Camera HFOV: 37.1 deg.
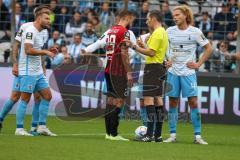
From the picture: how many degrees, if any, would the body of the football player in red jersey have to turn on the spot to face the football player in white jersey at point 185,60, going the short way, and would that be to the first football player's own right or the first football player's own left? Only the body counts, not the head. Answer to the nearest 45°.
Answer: approximately 45° to the first football player's own right

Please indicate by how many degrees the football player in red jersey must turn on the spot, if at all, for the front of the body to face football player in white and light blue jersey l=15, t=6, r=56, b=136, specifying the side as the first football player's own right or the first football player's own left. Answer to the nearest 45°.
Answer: approximately 135° to the first football player's own left

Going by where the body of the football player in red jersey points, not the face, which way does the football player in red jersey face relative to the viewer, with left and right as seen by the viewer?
facing away from the viewer and to the right of the viewer
